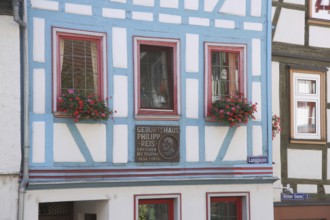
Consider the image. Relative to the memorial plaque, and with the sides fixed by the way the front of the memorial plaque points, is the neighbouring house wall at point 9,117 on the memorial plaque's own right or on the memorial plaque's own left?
on the memorial plaque's own right

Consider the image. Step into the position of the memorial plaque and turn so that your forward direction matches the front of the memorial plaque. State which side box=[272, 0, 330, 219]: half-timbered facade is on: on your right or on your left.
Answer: on your left
